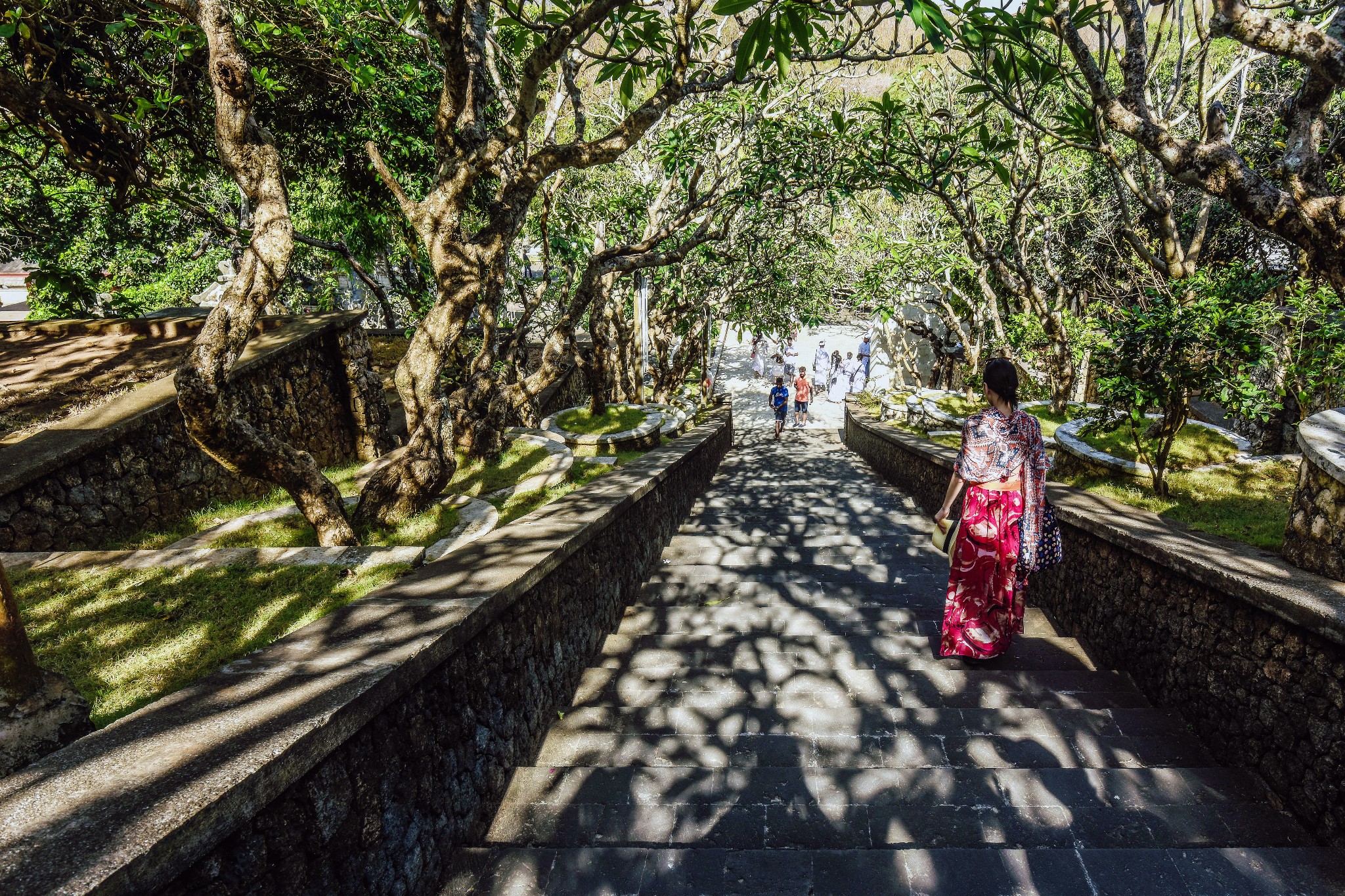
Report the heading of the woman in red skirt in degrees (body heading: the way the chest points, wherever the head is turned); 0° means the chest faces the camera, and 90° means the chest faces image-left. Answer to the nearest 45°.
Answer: approximately 180°

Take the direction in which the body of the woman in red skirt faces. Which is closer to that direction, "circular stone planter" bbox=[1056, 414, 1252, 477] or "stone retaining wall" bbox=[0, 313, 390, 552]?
the circular stone planter

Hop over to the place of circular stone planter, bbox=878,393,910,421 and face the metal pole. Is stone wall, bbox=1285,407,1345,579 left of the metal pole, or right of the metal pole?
left
